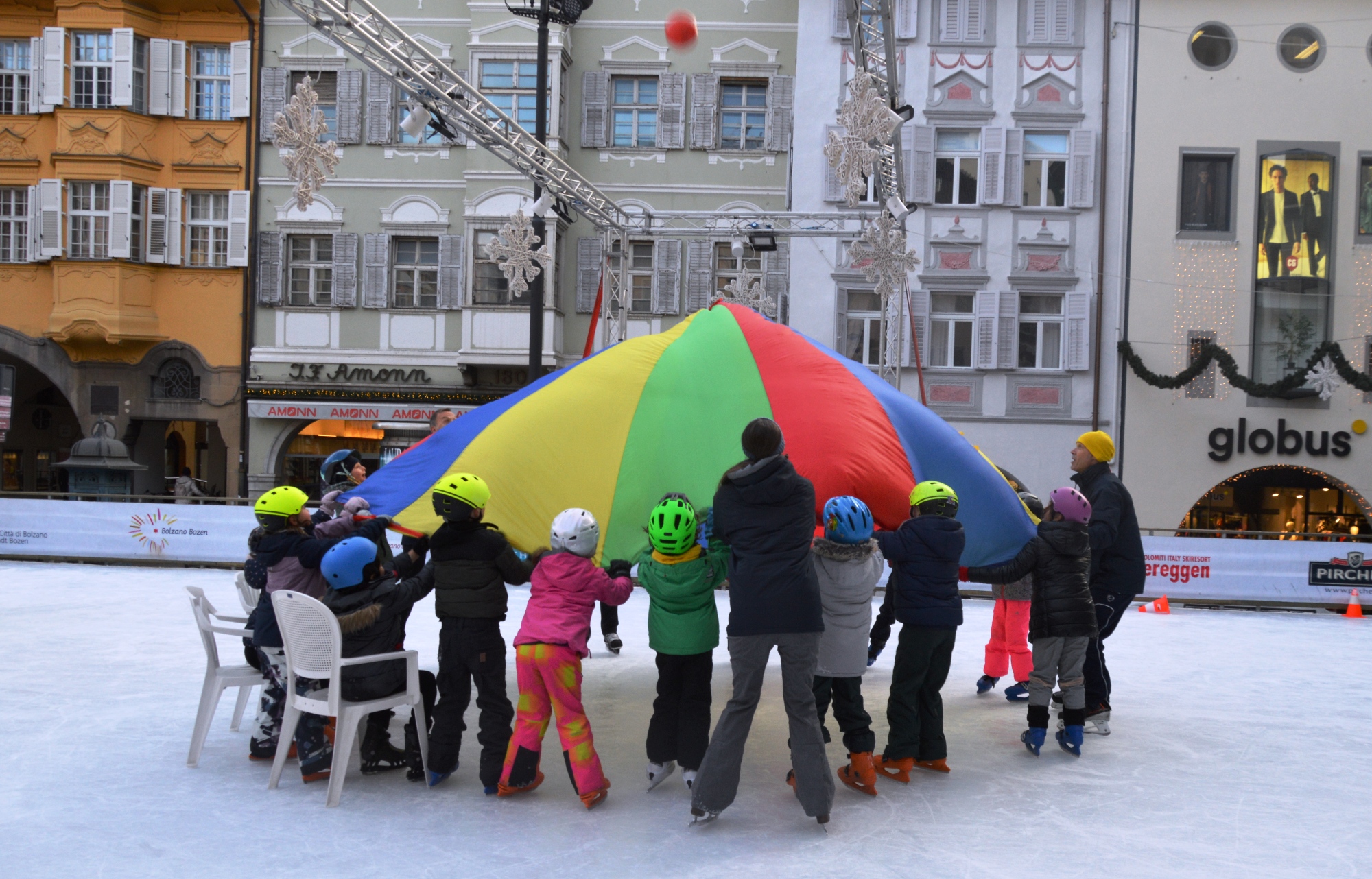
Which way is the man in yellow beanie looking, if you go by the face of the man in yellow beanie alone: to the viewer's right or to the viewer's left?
to the viewer's left

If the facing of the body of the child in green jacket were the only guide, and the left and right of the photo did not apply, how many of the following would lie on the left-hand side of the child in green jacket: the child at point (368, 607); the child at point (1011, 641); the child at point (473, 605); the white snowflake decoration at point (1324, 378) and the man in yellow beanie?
2

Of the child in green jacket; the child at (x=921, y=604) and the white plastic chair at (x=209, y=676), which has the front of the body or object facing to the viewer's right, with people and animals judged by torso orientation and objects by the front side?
the white plastic chair

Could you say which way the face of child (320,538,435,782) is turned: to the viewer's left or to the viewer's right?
to the viewer's right

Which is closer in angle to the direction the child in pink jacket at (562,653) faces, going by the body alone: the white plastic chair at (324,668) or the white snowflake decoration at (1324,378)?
the white snowflake decoration

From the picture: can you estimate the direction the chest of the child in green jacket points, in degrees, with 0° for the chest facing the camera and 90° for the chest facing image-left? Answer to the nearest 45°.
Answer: approximately 180°

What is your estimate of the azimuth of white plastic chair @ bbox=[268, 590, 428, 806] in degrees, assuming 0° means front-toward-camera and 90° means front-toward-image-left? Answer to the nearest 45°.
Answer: approximately 225°

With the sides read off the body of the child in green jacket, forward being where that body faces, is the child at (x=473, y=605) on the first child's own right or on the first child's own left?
on the first child's own left

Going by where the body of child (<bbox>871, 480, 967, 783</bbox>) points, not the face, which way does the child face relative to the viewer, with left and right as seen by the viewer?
facing away from the viewer and to the left of the viewer

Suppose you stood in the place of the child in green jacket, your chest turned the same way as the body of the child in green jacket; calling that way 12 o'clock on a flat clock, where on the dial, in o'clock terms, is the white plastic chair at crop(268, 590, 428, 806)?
The white plastic chair is roughly at 9 o'clock from the child in green jacket.

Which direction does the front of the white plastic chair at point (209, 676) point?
to the viewer's right

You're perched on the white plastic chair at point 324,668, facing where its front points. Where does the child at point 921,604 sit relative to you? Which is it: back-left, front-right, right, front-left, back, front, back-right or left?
front-right

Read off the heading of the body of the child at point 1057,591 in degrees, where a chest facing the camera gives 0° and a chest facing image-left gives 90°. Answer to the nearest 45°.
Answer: approximately 135°
